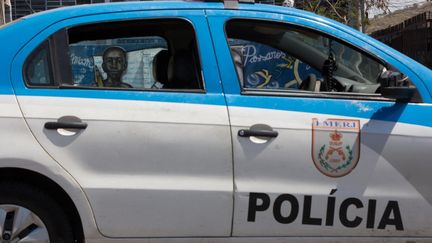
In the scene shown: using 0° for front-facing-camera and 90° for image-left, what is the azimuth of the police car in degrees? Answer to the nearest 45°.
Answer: approximately 270°
